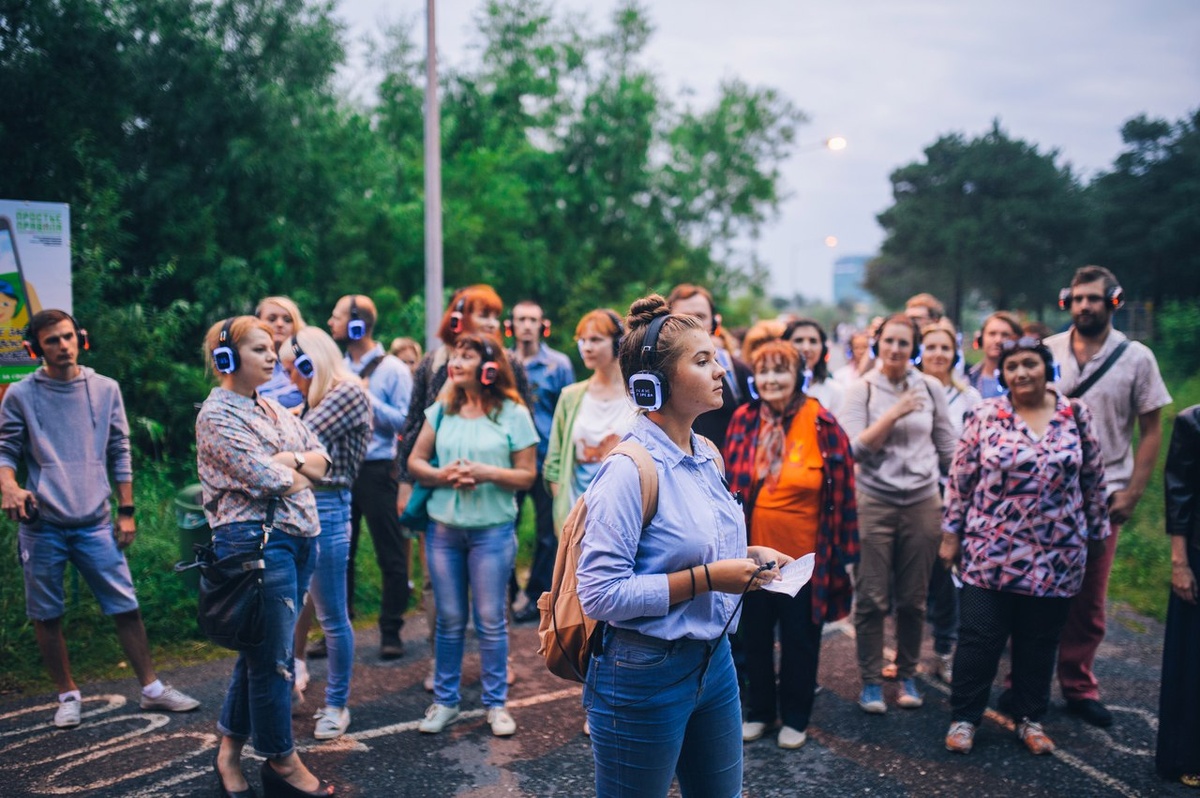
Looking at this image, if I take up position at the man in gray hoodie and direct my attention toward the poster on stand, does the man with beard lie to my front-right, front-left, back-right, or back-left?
back-right

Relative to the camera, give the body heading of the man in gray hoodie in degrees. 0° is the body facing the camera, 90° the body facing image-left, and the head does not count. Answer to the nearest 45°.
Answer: approximately 0°

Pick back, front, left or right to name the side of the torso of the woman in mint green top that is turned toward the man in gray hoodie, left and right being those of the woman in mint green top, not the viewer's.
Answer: right

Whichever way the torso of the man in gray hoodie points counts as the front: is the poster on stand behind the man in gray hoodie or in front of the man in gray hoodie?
behind

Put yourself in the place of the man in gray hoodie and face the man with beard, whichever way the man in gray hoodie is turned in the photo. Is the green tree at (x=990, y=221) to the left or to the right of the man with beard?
left

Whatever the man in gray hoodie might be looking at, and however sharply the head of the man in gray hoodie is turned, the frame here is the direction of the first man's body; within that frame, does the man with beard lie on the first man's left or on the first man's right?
on the first man's left

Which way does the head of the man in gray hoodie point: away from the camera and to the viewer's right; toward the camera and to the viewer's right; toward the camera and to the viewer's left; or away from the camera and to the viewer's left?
toward the camera and to the viewer's right

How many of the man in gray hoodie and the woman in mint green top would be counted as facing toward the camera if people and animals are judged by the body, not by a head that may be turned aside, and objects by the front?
2
